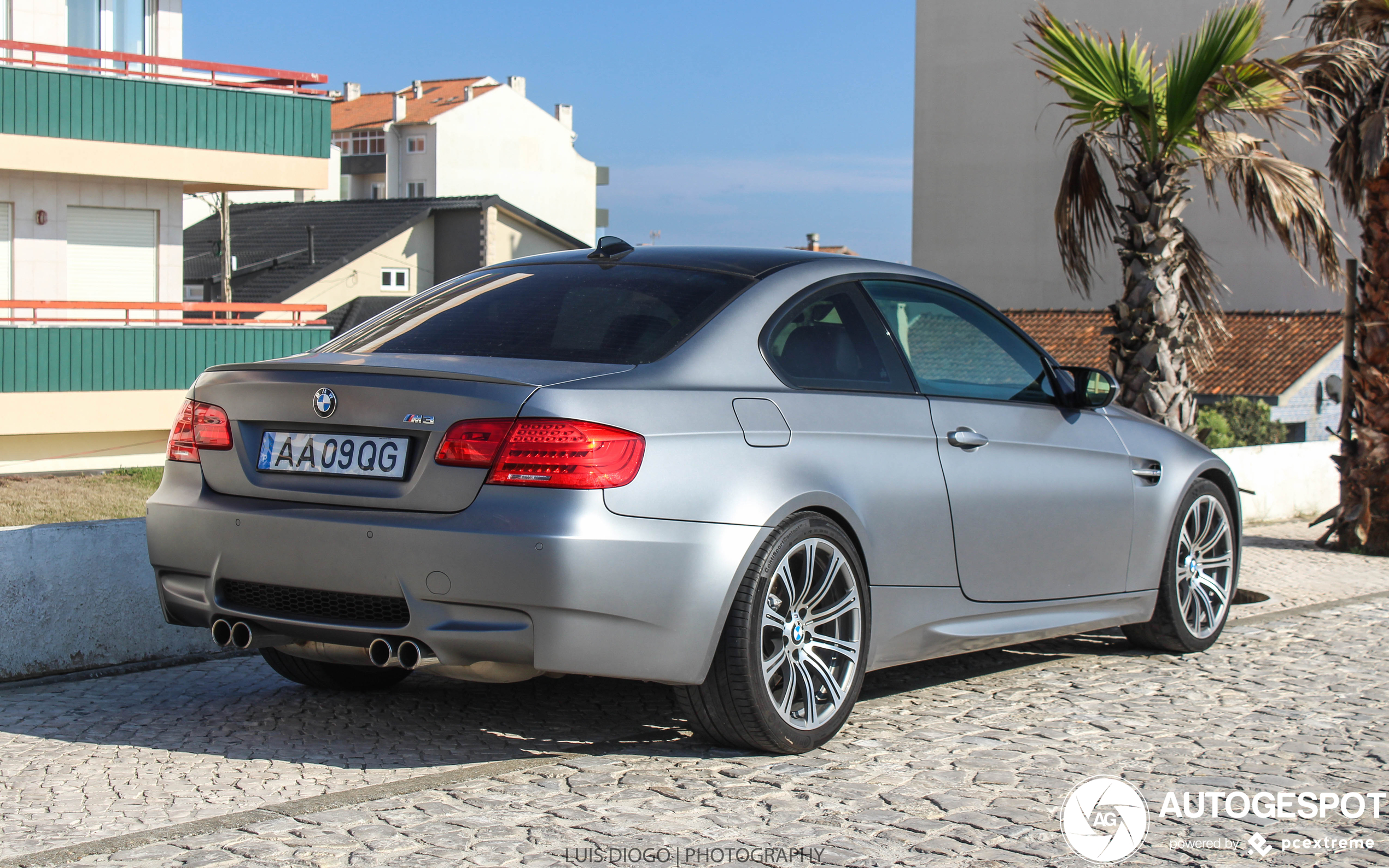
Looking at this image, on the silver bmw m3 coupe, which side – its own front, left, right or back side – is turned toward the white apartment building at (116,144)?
left

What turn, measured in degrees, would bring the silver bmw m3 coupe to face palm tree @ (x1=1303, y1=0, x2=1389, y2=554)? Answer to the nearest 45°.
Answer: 0° — it already faces it

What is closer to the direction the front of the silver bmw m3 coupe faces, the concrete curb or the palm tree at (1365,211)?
the palm tree

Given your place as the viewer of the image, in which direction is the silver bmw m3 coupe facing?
facing away from the viewer and to the right of the viewer

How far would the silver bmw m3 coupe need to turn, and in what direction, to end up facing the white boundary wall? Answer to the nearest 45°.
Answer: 0° — it already faces it

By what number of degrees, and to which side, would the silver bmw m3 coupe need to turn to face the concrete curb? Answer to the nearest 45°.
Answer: approximately 180°

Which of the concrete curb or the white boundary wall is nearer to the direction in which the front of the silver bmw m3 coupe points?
the white boundary wall
